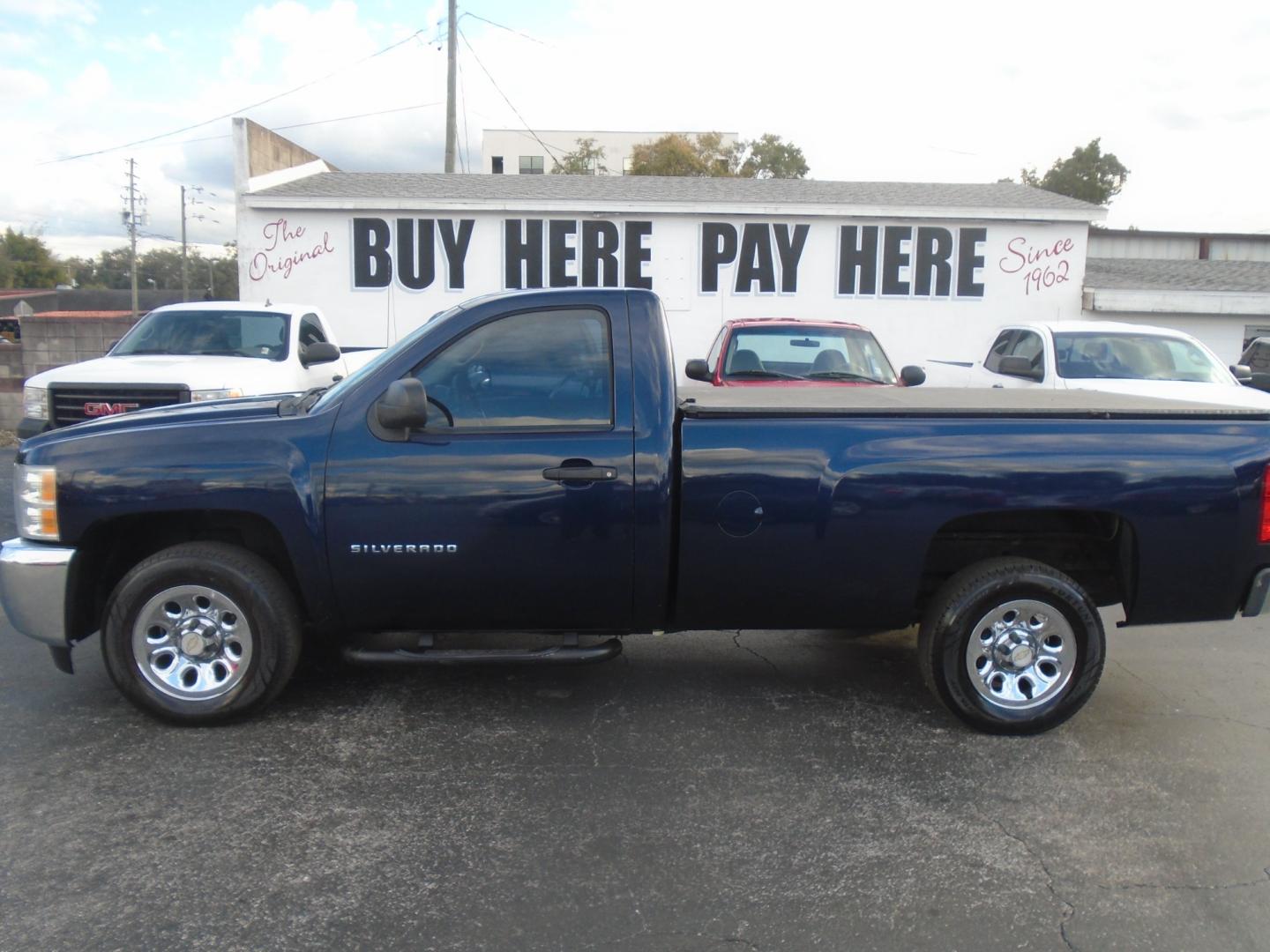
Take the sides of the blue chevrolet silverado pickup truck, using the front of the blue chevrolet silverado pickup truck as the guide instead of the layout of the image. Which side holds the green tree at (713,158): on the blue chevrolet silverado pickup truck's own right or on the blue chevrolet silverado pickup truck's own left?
on the blue chevrolet silverado pickup truck's own right

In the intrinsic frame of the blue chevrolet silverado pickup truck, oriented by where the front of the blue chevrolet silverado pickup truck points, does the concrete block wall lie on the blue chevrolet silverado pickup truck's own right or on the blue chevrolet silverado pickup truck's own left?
on the blue chevrolet silverado pickup truck's own right

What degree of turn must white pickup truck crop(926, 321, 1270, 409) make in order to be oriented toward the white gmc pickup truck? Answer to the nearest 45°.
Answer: approximately 90° to its right

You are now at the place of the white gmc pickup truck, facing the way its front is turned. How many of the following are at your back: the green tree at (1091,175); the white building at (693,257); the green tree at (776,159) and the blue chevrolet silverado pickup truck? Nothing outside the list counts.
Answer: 3

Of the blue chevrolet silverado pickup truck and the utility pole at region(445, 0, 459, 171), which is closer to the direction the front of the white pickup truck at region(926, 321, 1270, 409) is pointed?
the blue chevrolet silverado pickup truck

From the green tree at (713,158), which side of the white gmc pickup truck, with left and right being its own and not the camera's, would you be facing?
back

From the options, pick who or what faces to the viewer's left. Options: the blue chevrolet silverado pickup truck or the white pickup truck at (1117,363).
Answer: the blue chevrolet silverado pickup truck

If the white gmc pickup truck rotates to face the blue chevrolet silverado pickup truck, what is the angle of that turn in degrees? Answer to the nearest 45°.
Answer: approximately 45° to its left

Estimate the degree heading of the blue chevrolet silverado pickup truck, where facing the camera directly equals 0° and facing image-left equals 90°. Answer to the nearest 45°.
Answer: approximately 90°

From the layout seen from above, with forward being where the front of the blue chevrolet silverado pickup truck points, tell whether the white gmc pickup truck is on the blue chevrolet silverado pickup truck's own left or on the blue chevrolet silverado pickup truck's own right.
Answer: on the blue chevrolet silverado pickup truck's own right

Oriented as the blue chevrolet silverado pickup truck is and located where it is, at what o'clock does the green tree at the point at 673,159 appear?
The green tree is roughly at 3 o'clock from the blue chevrolet silverado pickup truck.

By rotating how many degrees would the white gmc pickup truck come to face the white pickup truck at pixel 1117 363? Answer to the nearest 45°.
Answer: approximately 135° to its left

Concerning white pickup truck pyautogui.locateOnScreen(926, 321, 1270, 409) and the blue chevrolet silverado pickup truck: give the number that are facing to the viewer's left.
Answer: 1

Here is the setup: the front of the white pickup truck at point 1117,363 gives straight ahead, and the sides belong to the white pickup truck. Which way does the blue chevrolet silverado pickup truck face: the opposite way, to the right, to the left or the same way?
to the right

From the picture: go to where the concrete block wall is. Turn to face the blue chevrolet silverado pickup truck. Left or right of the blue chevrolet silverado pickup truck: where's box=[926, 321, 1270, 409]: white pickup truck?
left

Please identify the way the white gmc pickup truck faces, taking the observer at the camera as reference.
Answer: facing the viewer and to the left of the viewer
